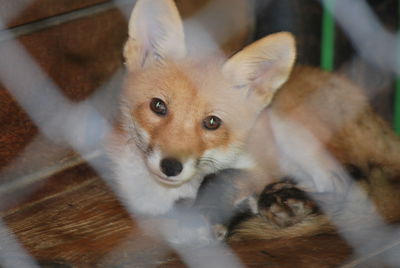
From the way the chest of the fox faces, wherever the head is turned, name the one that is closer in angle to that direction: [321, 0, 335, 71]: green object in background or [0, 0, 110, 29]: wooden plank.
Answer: the wooden plank

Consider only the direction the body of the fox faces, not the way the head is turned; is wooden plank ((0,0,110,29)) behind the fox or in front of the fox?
in front

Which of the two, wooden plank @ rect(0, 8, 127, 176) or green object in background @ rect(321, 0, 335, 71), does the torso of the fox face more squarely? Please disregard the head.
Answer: the wooden plank

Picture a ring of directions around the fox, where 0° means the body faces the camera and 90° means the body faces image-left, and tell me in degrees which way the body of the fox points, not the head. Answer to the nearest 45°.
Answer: approximately 45°

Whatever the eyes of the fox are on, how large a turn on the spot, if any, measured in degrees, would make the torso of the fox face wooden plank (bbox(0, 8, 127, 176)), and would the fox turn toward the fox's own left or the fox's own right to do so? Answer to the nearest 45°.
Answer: approximately 45° to the fox's own right

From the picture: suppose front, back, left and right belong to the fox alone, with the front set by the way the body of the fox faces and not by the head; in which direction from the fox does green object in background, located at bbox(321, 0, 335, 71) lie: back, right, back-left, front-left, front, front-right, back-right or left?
back
